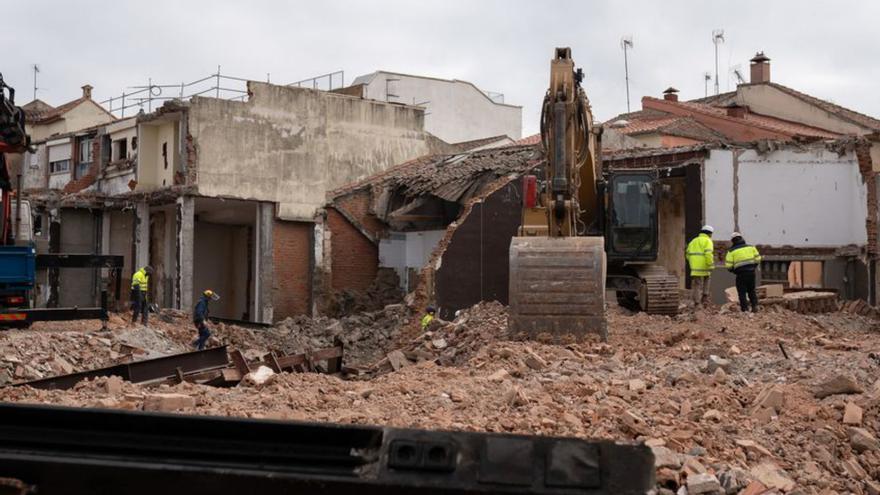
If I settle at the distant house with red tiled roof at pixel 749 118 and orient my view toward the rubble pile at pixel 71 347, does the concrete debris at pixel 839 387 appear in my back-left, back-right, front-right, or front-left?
front-left

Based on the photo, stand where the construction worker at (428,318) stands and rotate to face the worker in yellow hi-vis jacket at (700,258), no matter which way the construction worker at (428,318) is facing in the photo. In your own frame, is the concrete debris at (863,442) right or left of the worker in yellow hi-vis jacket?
right

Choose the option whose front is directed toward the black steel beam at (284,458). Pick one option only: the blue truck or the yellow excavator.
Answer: the yellow excavator

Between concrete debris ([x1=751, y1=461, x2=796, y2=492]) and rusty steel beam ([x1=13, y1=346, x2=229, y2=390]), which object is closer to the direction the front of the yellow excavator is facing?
the concrete debris

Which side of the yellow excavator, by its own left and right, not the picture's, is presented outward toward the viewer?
front

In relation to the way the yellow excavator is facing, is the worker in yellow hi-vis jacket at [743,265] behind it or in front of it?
behind

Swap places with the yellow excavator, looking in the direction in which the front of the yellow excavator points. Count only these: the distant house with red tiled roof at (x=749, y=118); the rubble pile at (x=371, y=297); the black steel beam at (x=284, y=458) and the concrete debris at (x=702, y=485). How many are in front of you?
2

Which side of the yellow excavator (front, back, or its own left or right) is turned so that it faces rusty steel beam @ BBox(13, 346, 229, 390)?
right

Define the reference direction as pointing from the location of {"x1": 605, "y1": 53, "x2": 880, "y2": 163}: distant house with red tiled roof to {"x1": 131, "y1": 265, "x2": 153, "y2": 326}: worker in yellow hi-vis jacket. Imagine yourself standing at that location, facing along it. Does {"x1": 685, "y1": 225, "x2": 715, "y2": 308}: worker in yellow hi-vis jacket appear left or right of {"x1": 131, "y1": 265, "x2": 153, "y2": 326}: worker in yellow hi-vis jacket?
left

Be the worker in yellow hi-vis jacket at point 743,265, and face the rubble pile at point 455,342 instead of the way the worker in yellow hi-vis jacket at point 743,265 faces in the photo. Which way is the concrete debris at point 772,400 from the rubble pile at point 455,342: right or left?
left
